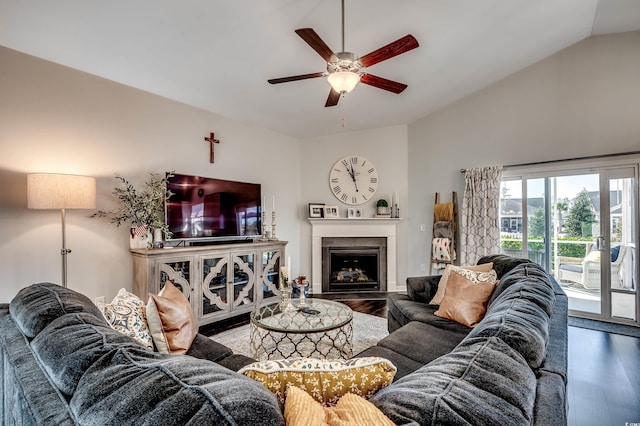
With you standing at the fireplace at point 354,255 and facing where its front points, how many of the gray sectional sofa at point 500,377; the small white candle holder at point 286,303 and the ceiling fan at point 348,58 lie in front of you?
3

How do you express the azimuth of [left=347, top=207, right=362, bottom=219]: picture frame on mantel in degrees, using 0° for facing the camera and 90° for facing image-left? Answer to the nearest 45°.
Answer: approximately 0°

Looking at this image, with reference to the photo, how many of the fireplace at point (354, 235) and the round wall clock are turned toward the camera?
2

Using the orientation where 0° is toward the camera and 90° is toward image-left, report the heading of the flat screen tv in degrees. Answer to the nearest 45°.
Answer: approximately 315°

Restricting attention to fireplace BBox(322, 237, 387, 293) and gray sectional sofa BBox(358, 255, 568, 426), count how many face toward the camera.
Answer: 1

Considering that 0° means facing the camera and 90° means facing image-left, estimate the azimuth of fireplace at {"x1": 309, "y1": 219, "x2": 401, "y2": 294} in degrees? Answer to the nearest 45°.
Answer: approximately 0°

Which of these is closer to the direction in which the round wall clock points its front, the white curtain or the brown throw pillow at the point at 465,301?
the brown throw pillow

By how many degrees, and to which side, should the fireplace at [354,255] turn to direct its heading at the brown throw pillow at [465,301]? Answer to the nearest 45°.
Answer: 0° — it already faces it

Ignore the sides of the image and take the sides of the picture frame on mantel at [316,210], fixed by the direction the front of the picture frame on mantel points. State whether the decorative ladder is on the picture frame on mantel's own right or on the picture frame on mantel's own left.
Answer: on the picture frame on mantel's own left

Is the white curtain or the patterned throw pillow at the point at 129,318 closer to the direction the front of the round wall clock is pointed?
the patterned throw pillow

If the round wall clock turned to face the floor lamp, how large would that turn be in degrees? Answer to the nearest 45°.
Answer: approximately 45° to its right
